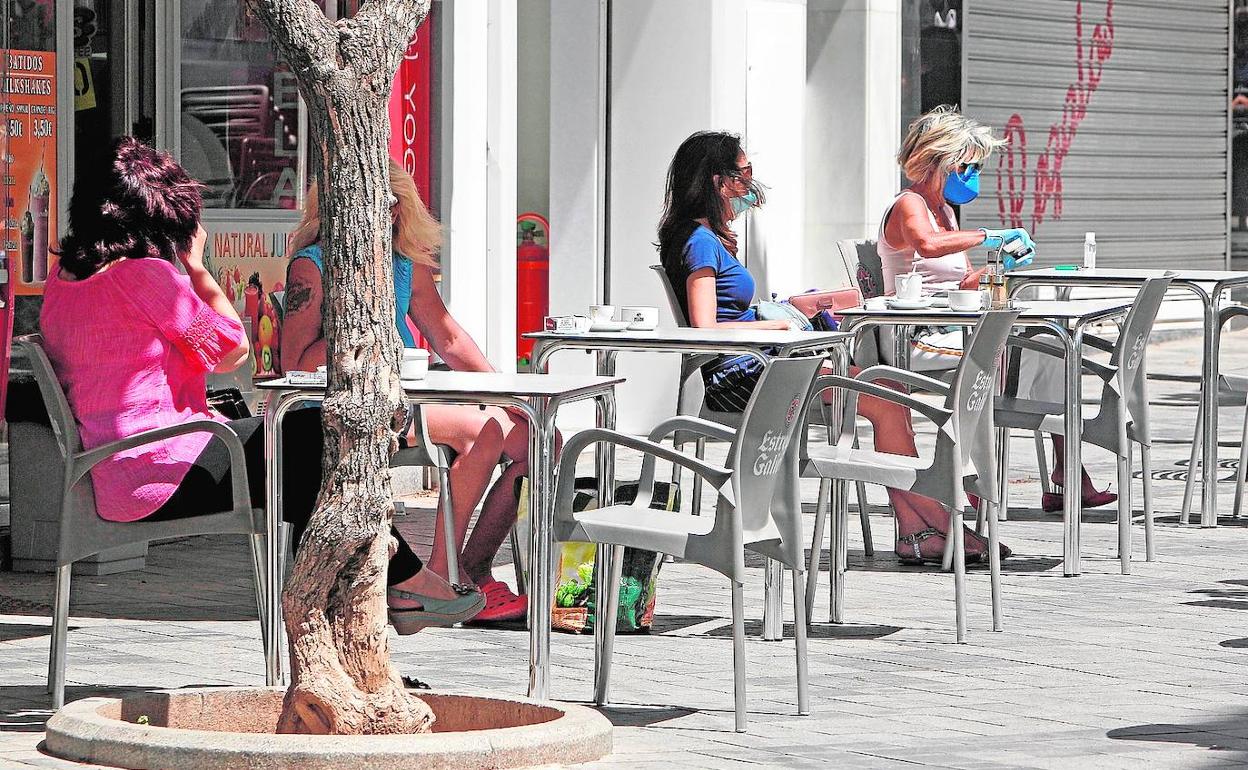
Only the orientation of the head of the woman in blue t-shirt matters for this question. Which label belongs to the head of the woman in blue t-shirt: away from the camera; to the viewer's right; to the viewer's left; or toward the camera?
to the viewer's right

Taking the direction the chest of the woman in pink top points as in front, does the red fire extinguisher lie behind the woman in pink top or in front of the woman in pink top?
in front

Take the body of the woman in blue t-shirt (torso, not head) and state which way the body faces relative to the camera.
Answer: to the viewer's right

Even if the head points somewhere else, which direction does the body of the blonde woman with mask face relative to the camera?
to the viewer's right

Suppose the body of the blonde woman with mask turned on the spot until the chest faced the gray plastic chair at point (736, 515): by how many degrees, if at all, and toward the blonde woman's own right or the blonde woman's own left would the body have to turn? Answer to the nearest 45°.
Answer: approximately 90° to the blonde woman's own right

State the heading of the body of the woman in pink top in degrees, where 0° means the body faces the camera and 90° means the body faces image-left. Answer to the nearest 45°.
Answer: approximately 225°

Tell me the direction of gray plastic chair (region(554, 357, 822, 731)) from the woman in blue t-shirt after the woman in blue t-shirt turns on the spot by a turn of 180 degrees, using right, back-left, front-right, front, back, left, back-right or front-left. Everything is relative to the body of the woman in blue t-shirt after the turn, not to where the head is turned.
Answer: left

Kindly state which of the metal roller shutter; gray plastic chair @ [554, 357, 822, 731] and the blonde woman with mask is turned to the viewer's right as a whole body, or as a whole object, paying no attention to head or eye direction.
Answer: the blonde woman with mask

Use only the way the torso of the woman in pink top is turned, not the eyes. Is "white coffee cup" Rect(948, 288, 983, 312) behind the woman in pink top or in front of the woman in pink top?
in front

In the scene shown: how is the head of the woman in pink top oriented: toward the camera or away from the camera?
away from the camera

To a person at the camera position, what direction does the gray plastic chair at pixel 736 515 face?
facing away from the viewer and to the left of the viewer

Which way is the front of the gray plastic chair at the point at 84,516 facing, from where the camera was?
facing to the right of the viewer

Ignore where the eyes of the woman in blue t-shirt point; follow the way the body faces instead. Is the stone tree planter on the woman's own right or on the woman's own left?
on the woman's own right
